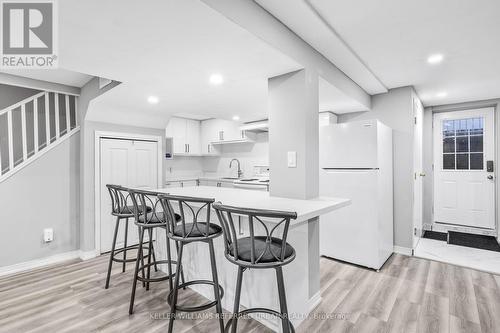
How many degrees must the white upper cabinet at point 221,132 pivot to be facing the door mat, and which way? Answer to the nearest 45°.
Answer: approximately 135° to its left

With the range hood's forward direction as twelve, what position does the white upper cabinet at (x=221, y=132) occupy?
The white upper cabinet is roughly at 3 o'clock from the range hood.

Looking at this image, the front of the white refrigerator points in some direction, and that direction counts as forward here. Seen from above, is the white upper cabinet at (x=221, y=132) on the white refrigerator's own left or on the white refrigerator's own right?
on the white refrigerator's own right

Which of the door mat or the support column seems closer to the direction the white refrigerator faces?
the support column

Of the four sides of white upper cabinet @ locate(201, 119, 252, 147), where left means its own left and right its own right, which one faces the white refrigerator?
left

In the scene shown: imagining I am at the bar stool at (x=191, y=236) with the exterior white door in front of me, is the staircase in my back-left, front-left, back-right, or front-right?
back-left

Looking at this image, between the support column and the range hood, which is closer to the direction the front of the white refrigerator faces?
the support column
